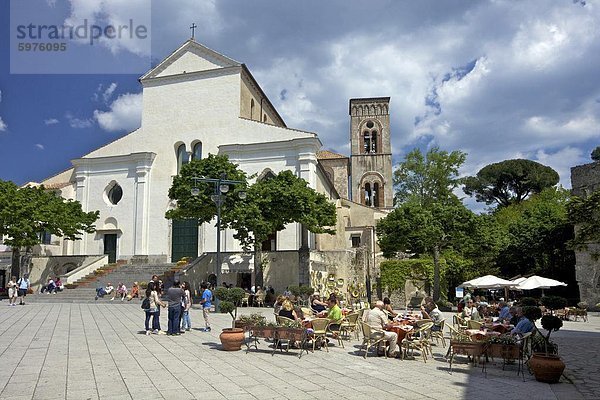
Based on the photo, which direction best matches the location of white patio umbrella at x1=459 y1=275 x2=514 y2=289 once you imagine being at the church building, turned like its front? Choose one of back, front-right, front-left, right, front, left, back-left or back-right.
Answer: left

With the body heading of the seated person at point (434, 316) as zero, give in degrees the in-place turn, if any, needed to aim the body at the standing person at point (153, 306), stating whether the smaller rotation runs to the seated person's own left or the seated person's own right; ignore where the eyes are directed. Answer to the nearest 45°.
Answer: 0° — they already face them

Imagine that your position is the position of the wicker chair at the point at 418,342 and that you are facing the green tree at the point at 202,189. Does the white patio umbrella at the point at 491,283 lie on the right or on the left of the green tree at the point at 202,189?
right

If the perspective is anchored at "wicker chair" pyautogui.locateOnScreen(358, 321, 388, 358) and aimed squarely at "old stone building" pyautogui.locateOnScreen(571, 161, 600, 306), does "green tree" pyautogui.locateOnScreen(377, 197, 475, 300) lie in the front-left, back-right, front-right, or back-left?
front-left

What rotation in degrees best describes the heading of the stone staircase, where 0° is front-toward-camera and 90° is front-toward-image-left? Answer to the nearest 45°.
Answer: approximately 0°

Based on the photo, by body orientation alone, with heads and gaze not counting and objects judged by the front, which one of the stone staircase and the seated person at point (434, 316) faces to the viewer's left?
the seated person

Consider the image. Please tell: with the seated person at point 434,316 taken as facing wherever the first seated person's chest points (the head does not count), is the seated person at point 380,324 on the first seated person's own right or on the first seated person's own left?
on the first seated person's own left

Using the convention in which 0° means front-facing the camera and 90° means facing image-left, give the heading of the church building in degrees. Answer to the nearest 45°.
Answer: approximately 45°

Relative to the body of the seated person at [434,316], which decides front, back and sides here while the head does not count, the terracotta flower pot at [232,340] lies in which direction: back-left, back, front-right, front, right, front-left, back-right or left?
front-left

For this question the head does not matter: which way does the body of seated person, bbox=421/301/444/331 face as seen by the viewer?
to the viewer's left
